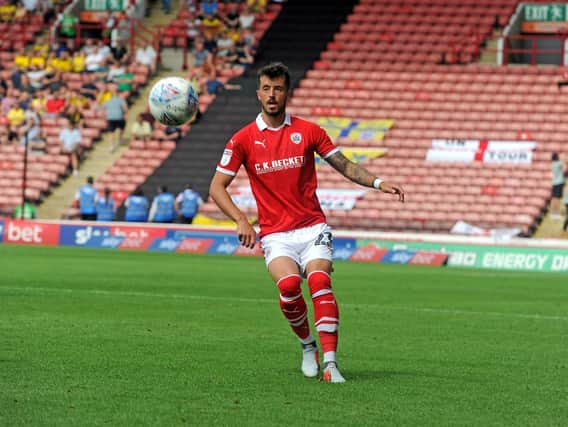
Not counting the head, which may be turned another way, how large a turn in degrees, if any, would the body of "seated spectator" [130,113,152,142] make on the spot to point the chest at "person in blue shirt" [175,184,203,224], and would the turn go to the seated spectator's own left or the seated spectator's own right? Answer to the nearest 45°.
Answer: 0° — they already face them

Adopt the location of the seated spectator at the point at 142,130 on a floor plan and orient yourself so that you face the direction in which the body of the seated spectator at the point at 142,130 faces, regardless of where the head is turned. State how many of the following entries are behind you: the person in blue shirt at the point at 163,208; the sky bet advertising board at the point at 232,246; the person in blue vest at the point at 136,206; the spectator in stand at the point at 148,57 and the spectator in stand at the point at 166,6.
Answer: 2

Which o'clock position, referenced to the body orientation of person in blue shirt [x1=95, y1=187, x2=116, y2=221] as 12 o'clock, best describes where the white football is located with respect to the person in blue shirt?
The white football is roughly at 6 o'clock from the person in blue shirt.

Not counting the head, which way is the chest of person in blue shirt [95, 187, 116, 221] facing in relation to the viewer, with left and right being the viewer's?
facing away from the viewer

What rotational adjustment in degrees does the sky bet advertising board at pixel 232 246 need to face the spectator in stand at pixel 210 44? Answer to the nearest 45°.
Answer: approximately 180°

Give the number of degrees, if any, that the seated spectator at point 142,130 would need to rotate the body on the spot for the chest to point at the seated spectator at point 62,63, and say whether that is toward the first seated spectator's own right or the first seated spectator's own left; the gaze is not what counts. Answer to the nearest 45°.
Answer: approximately 135° to the first seated spectator's own right

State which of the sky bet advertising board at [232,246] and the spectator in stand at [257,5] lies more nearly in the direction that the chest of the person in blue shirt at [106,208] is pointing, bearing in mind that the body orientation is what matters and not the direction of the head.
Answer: the spectator in stand

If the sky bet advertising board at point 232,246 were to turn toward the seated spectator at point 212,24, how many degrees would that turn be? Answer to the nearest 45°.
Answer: approximately 180°

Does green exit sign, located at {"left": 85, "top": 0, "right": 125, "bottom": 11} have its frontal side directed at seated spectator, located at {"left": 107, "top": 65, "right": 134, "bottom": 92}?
yes

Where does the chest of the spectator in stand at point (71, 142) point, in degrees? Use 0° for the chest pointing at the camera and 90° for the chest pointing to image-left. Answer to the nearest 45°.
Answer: approximately 315°
